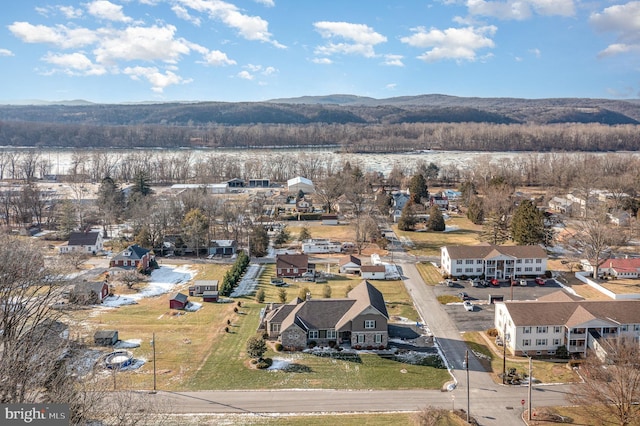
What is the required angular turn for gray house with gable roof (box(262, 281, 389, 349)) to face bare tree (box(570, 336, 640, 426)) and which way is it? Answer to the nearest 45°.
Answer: approximately 45° to its left

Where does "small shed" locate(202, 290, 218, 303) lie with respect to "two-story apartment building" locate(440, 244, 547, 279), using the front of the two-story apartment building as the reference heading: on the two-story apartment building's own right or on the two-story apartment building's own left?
on the two-story apartment building's own right

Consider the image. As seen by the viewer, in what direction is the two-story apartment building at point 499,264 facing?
toward the camera

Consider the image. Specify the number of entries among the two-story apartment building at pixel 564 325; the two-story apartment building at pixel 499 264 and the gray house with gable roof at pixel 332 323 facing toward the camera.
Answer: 3

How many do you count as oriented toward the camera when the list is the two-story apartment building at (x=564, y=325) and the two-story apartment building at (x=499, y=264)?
2

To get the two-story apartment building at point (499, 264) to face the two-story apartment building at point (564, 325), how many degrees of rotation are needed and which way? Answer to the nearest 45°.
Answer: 0° — it already faces it

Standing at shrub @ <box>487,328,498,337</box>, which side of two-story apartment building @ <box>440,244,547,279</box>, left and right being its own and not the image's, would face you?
front

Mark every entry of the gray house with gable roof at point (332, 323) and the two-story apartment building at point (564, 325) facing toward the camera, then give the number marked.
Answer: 2

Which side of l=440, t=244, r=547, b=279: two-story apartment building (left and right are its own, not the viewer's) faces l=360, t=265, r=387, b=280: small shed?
right

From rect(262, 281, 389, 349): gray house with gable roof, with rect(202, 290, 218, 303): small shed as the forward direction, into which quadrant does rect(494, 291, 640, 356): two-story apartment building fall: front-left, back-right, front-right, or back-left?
back-right

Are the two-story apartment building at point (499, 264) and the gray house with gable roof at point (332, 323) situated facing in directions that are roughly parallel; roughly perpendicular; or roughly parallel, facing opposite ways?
roughly parallel

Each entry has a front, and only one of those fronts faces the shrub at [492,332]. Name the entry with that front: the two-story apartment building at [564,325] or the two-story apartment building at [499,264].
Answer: the two-story apartment building at [499,264]

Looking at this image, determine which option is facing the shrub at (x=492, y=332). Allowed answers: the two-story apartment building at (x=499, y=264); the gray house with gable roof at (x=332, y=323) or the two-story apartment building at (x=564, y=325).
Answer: the two-story apartment building at (x=499, y=264)
